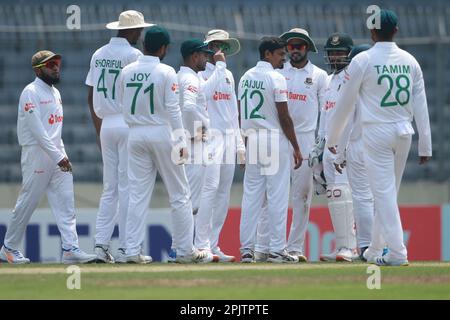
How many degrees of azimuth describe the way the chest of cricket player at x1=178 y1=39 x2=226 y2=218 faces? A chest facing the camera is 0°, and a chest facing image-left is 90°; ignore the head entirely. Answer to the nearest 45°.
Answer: approximately 270°

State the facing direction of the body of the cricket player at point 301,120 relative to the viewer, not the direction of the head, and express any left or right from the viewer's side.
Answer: facing the viewer

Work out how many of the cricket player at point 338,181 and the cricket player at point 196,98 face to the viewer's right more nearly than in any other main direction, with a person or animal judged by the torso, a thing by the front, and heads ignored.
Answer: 1

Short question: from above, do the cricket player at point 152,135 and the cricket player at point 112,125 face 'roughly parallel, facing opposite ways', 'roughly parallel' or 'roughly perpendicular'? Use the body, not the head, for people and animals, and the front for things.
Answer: roughly parallel

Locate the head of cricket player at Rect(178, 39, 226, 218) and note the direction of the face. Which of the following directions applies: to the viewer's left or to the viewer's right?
to the viewer's right

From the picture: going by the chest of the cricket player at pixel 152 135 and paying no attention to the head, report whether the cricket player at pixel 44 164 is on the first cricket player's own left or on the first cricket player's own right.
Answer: on the first cricket player's own left

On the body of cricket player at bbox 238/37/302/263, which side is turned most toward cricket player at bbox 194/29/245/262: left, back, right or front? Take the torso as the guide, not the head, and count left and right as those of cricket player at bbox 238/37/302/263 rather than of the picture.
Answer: left

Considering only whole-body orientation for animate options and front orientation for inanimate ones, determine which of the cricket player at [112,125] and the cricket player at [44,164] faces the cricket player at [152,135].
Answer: the cricket player at [44,164]

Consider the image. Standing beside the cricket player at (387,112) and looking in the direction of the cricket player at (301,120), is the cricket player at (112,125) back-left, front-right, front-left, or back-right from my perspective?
front-left

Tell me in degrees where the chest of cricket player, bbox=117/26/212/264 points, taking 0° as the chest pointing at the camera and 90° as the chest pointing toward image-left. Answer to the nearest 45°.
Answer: approximately 225°

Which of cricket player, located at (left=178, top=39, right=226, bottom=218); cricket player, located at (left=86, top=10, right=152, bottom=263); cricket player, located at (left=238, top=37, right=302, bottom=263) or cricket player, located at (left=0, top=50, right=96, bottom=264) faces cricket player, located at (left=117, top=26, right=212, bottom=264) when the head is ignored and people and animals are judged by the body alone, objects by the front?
cricket player, located at (left=0, top=50, right=96, bottom=264)

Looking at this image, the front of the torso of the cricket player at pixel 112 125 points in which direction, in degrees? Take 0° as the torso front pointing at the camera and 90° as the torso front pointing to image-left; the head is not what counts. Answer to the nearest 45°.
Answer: approximately 225°
